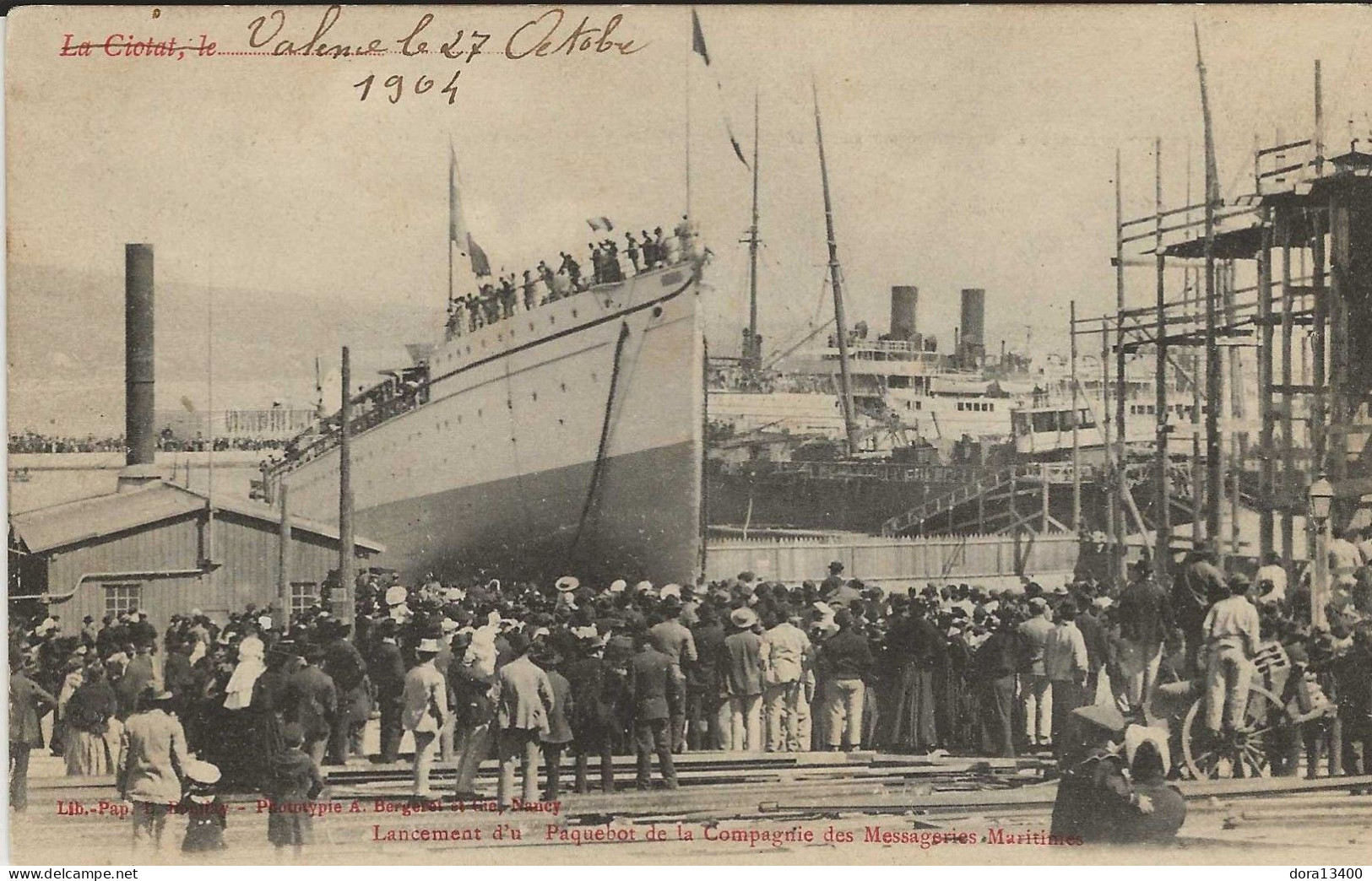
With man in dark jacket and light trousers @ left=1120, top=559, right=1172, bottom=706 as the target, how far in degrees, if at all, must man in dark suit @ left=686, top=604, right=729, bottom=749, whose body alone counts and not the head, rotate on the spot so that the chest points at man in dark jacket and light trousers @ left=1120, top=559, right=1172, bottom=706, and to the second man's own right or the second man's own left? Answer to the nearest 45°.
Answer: approximately 90° to the second man's own right

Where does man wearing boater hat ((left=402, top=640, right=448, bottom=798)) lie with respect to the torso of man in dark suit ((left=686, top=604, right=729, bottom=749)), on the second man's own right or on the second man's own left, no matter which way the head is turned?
on the second man's own left

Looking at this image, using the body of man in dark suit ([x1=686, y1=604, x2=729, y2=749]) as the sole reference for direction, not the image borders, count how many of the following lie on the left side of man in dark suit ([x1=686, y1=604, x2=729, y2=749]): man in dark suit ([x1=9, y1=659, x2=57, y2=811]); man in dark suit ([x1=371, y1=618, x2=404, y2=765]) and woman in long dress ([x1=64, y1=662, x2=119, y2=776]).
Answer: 3

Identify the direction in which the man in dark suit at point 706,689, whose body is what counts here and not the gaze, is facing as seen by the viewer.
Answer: away from the camera

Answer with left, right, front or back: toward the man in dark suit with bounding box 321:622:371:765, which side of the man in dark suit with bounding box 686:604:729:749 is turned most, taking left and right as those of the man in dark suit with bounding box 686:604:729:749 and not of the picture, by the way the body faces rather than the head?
left

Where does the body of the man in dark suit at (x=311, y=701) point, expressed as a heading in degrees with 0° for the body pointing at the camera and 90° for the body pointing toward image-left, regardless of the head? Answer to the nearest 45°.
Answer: approximately 180°
